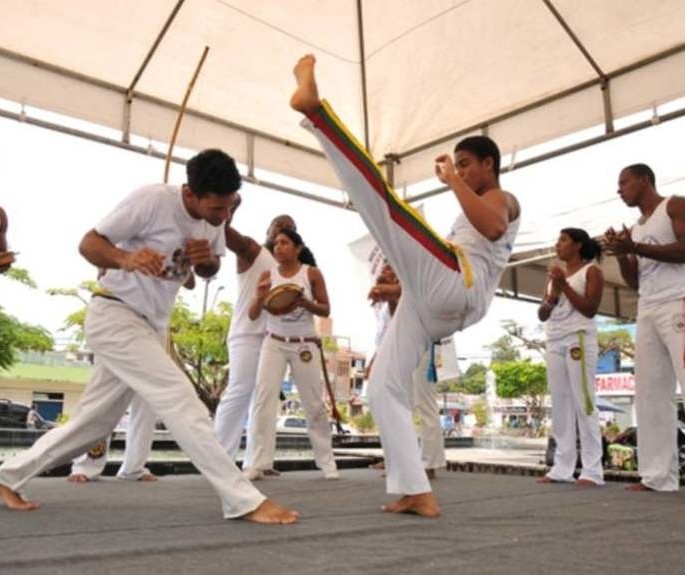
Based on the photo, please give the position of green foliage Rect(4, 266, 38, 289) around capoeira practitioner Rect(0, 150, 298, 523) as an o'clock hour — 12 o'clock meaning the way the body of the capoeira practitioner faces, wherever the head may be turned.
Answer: The green foliage is roughly at 7 o'clock from the capoeira practitioner.

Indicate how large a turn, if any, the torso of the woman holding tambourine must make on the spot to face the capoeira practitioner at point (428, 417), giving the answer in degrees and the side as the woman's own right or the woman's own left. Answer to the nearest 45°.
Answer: approximately 90° to the woman's own left

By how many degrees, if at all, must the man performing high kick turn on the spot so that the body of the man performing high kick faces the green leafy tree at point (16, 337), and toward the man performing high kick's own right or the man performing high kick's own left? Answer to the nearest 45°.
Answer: approximately 45° to the man performing high kick's own right

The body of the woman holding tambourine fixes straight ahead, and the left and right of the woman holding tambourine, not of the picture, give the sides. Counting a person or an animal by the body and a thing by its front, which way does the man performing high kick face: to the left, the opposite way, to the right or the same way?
to the right

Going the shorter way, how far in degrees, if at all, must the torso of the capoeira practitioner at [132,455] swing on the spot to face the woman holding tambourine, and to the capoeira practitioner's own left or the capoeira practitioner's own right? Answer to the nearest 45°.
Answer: approximately 90° to the capoeira practitioner's own left

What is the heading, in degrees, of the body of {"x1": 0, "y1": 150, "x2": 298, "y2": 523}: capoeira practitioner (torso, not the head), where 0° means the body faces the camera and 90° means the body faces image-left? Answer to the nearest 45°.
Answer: approximately 315°

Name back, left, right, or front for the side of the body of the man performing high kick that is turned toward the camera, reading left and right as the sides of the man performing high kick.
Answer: left

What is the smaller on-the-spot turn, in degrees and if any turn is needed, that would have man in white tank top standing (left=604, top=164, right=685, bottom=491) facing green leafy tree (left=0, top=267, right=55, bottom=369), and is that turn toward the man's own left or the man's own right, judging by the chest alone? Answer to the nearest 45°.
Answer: approximately 90° to the man's own right
